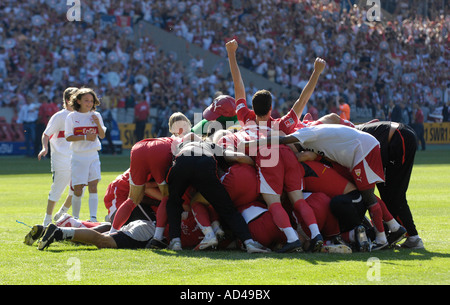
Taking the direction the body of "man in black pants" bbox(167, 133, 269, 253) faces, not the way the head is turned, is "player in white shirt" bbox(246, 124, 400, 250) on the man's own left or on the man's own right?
on the man's own right

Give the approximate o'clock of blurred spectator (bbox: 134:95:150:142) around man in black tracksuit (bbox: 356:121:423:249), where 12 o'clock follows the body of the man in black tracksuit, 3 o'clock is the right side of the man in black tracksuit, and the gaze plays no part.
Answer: The blurred spectator is roughly at 2 o'clock from the man in black tracksuit.

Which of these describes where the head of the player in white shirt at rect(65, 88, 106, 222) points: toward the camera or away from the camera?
toward the camera

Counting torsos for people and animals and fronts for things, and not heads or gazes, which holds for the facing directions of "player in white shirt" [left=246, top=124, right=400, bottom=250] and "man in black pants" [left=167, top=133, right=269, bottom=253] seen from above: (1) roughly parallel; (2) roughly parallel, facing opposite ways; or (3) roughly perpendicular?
roughly perpendicular

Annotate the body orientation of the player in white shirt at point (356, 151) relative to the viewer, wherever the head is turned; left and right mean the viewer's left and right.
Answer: facing to the left of the viewer

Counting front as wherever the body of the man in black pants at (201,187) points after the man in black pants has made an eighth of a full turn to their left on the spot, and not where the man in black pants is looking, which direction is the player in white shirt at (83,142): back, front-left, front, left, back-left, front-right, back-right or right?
front

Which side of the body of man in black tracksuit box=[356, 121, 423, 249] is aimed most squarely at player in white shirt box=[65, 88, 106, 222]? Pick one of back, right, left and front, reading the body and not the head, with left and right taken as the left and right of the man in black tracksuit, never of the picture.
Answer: front

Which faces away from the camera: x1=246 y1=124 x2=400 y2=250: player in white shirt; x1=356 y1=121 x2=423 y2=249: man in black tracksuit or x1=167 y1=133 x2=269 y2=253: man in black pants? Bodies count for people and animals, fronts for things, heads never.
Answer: x1=167 y1=133 x2=269 y2=253: man in black pants

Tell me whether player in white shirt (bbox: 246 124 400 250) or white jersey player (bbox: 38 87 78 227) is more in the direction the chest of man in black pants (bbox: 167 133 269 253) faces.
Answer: the white jersey player

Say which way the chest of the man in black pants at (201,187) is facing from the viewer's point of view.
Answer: away from the camera

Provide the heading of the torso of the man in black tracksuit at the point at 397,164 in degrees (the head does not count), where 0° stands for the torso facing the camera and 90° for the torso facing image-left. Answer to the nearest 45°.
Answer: approximately 90°

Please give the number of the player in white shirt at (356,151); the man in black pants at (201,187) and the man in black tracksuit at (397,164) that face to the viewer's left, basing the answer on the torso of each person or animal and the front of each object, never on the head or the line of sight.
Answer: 2

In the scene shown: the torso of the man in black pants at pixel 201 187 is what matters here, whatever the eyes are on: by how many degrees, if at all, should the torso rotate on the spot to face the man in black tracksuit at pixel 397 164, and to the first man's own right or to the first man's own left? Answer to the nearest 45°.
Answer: approximately 90° to the first man's own right

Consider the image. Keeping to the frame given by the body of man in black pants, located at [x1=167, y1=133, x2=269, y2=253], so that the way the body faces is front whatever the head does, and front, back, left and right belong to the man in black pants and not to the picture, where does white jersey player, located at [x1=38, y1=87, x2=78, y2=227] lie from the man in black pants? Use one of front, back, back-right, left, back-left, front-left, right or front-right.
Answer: front-left

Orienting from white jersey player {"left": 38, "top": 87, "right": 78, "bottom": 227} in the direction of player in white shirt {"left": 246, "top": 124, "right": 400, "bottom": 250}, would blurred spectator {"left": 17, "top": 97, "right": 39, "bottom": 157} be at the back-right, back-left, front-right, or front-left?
back-left
